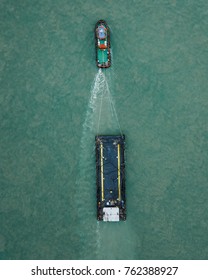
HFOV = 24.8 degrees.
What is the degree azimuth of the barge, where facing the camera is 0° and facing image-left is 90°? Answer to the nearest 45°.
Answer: approximately 180°

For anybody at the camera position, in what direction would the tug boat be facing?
facing away from the viewer

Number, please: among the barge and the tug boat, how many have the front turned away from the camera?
2
